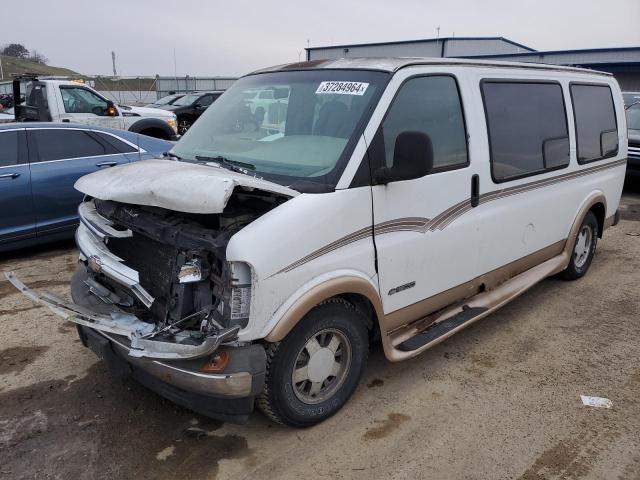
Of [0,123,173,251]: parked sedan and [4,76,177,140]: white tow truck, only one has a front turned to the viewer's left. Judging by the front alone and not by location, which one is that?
the parked sedan

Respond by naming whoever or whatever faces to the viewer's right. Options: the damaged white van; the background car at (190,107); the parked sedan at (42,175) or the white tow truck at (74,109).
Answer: the white tow truck

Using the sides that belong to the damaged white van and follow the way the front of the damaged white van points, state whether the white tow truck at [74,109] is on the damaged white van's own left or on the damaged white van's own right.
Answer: on the damaged white van's own right

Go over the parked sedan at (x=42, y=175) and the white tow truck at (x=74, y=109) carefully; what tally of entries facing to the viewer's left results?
1

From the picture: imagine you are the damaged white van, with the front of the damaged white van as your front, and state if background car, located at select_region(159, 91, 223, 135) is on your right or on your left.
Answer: on your right

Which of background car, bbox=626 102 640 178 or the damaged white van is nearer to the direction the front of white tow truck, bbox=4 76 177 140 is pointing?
the background car

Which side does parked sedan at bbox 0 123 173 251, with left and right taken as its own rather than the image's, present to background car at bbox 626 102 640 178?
back

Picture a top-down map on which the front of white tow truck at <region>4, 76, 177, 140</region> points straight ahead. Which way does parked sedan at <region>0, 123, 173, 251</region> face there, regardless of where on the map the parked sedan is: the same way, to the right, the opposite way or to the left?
the opposite way

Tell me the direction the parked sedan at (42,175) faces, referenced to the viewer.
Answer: facing to the left of the viewer

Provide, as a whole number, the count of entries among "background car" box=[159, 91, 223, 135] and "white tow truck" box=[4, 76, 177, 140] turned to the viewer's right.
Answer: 1

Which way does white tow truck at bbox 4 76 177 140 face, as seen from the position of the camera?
facing to the right of the viewer

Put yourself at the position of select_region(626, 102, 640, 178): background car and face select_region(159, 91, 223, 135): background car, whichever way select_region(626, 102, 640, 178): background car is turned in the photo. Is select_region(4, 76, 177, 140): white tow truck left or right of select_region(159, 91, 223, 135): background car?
left

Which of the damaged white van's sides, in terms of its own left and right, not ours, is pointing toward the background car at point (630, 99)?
back

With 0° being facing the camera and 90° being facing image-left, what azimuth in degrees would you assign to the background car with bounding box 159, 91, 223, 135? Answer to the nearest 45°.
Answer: approximately 45°
